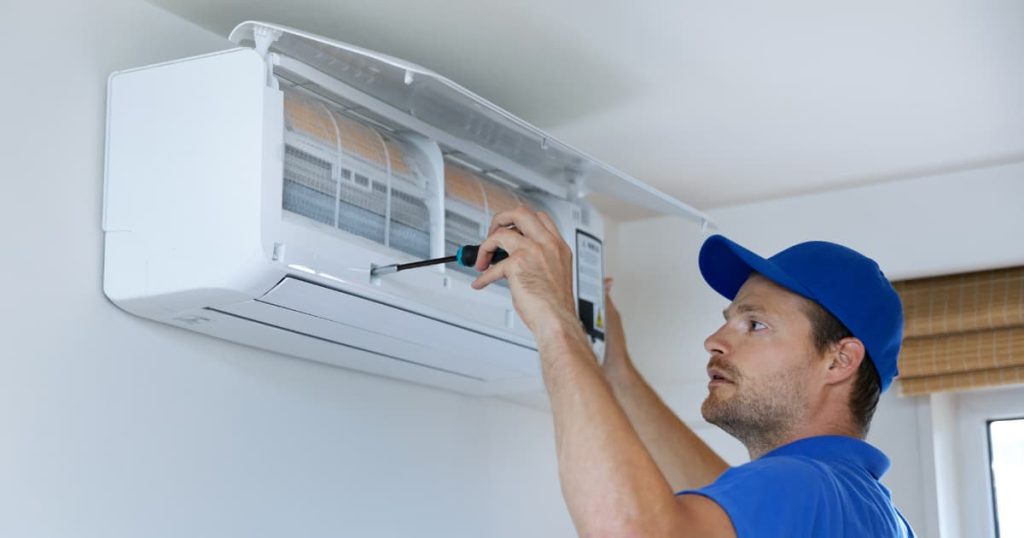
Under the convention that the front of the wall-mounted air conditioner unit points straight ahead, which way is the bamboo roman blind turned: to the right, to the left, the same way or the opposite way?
to the right

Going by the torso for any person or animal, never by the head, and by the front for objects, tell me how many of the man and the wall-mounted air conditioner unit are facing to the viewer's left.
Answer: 1

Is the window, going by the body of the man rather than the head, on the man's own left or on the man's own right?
on the man's own right

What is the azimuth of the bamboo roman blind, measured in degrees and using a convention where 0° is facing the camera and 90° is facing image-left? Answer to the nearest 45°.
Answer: approximately 45°

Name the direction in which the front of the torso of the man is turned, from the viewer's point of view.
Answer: to the viewer's left

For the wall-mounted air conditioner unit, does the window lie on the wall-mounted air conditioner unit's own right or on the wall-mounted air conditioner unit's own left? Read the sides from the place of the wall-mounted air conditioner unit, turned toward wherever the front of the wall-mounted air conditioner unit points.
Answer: on the wall-mounted air conditioner unit's own left

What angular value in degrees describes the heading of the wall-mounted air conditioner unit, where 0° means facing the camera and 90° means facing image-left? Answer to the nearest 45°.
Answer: approximately 315°

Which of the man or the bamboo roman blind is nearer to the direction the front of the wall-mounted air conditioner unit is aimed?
the man

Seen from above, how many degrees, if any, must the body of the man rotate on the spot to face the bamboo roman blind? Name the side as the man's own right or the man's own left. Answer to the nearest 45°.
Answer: approximately 90° to the man's own right

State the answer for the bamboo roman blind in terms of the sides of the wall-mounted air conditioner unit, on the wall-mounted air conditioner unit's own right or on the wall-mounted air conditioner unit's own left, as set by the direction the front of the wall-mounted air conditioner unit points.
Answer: on the wall-mounted air conditioner unit's own left
